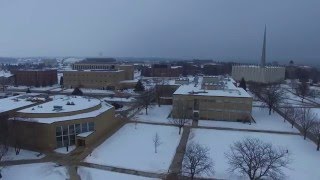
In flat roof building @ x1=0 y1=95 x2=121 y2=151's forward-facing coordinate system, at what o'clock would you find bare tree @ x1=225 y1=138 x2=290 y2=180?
The bare tree is roughly at 12 o'clock from the flat roof building.

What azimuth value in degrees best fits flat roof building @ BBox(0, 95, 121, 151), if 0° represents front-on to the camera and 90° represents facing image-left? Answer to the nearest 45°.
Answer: approximately 315°

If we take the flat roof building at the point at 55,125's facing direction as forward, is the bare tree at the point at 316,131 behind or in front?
in front
